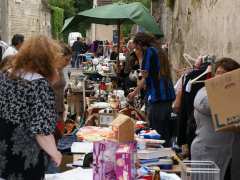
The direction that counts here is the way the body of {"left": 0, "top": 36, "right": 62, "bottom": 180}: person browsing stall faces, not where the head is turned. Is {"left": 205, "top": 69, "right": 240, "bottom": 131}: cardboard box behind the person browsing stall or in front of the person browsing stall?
in front

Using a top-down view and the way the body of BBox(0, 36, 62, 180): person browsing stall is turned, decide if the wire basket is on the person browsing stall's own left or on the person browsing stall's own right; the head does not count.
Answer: on the person browsing stall's own right

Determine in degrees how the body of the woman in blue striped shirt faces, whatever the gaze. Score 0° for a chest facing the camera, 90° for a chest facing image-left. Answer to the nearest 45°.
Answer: approximately 90°

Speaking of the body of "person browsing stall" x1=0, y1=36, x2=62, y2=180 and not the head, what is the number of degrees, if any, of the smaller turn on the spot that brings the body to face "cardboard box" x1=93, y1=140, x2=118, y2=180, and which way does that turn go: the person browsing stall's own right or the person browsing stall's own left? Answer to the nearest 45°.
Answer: approximately 90° to the person browsing stall's own right

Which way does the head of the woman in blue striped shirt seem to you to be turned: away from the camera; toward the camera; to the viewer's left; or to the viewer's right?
to the viewer's left

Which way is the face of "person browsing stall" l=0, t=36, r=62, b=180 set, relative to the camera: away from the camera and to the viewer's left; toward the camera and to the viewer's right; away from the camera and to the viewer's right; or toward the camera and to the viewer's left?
away from the camera and to the viewer's right

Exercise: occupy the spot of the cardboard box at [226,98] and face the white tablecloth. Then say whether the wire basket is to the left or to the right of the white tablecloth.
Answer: left

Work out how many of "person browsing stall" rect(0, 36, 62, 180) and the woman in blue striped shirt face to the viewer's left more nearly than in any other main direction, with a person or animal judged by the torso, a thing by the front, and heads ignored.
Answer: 1

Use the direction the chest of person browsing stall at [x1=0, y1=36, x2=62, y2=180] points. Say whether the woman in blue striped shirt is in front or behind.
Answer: in front

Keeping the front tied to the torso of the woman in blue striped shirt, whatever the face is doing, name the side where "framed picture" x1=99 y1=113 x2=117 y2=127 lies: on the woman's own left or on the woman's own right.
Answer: on the woman's own left

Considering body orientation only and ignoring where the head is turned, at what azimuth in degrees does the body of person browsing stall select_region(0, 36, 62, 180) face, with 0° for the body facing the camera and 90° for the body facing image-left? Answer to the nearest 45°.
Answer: approximately 225°

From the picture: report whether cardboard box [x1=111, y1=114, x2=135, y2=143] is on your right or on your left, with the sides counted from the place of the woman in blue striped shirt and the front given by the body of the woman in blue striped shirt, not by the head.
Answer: on your left

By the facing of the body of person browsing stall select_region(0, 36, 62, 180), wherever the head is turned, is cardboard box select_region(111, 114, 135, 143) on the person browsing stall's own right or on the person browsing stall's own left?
on the person browsing stall's own right
